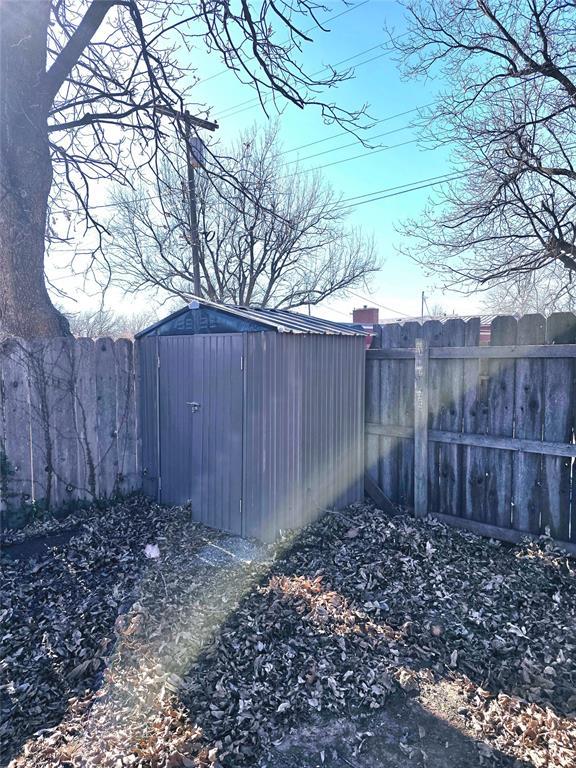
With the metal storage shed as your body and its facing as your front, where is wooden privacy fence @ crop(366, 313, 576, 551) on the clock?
The wooden privacy fence is roughly at 8 o'clock from the metal storage shed.

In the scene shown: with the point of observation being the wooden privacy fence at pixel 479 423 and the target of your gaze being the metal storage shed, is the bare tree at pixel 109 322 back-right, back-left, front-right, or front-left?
front-right

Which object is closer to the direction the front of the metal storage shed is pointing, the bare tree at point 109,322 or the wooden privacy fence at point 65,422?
the wooden privacy fence

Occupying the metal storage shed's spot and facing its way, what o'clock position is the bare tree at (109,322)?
The bare tree is roughly at 4 o'clock from the metal storage shed.

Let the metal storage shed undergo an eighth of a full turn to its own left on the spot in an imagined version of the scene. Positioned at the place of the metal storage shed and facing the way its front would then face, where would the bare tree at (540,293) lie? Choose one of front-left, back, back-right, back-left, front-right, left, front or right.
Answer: back-left

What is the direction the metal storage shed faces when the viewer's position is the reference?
facing the viewer and to the left of the viewer

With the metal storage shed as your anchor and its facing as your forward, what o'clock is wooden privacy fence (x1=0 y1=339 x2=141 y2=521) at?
The wooden privacy fence is roughly at 2 o'clock from the metal storage shed.
